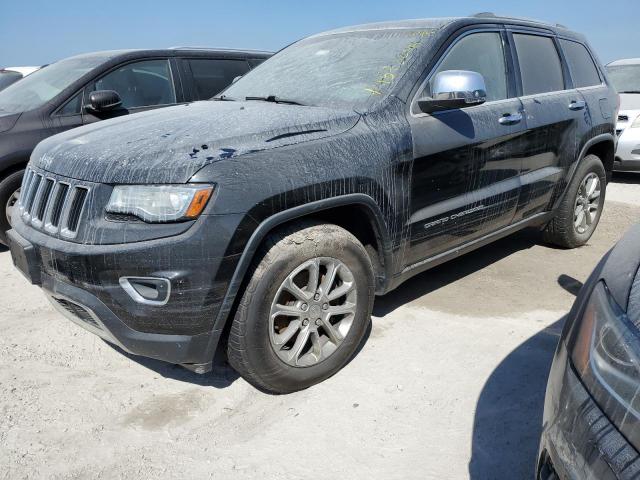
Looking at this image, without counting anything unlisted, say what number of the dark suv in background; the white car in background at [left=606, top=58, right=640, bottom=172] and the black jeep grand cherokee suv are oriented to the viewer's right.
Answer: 0

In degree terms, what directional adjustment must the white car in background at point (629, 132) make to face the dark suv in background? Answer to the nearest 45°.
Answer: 0° — it already faces it

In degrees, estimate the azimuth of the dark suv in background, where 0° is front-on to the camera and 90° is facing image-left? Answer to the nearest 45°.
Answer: approximately 45°

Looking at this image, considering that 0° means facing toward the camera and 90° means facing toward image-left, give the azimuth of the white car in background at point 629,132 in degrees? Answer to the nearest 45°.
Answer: approximately 45°

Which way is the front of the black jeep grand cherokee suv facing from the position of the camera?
facing the viewer and to the left of the viewer

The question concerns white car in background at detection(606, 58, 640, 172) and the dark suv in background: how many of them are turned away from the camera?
0

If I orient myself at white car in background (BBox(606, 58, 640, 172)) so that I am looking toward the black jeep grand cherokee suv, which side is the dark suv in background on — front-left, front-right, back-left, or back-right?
front-right

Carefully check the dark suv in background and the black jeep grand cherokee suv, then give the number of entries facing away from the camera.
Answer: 0

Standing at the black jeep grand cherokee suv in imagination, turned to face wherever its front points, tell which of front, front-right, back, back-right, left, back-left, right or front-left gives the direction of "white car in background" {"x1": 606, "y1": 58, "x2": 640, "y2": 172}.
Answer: back

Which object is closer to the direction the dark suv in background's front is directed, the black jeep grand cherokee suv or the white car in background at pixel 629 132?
the black jeep grand cherokee suv

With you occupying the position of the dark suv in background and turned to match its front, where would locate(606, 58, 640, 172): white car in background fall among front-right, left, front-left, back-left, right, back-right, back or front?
back-left

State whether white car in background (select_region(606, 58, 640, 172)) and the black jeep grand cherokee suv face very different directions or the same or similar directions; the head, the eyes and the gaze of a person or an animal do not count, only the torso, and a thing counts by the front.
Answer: same or similar directions
